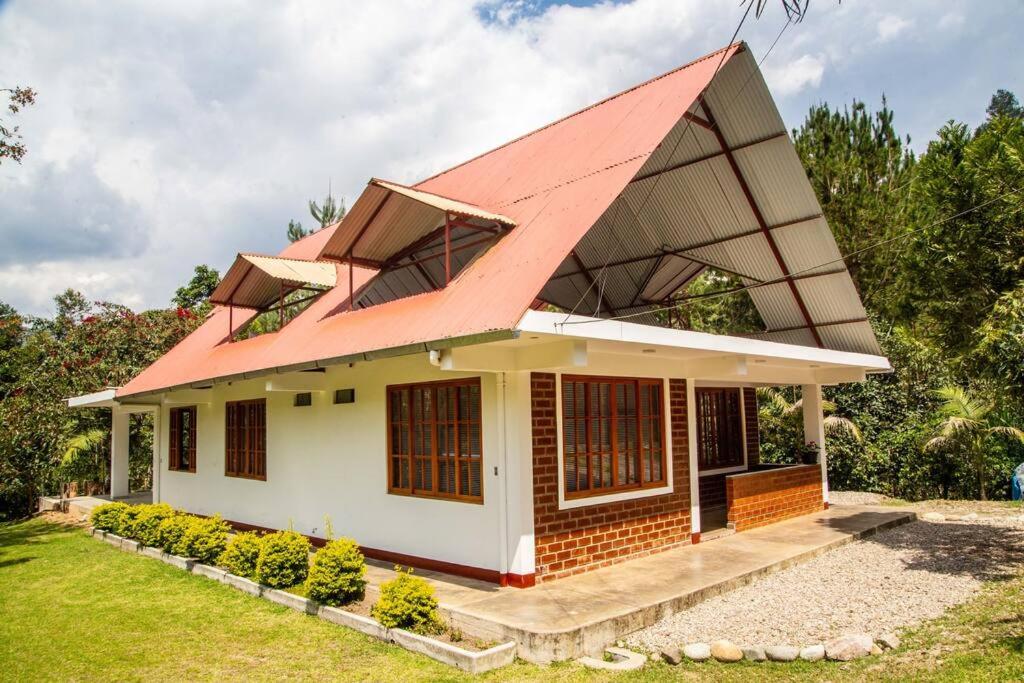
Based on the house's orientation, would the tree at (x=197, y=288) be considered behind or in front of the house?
behind

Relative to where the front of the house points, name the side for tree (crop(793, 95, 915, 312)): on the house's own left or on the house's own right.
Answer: on the house's own left

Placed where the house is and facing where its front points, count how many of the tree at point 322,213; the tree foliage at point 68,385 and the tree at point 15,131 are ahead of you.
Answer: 0

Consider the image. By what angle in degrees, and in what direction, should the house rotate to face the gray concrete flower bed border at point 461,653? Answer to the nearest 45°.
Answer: approximately 45° to its right
